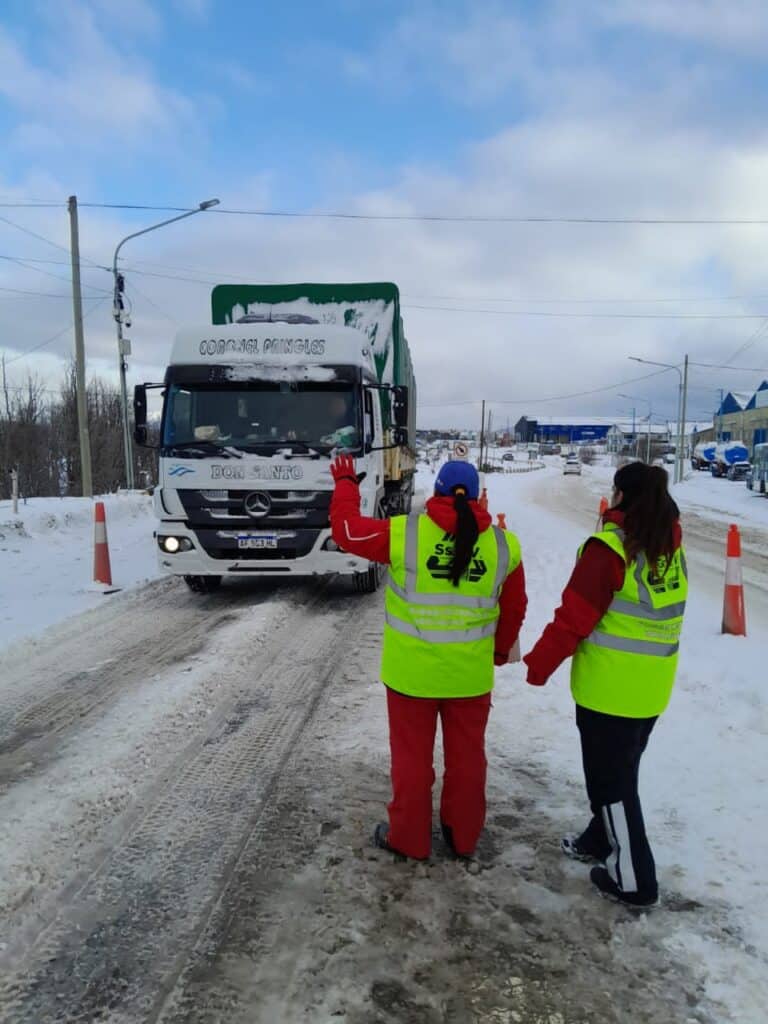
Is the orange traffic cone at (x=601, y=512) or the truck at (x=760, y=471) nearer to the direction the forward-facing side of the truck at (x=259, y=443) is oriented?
the orange traffic cone

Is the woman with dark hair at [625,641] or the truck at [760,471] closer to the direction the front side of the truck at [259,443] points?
the woman with dark hair

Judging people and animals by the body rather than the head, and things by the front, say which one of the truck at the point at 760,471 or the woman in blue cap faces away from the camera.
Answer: the woman in blue cap

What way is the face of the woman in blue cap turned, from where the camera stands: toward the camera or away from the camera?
away from the camera

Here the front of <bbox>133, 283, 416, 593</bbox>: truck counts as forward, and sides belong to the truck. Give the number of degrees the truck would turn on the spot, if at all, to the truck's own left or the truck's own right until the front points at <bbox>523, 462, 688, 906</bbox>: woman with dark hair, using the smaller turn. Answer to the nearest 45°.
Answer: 0° — it already faces them

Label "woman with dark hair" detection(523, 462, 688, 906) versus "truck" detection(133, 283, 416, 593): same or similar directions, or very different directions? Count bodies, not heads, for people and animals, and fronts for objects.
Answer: very different directions

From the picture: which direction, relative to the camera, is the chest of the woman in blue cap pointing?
away from the camera
